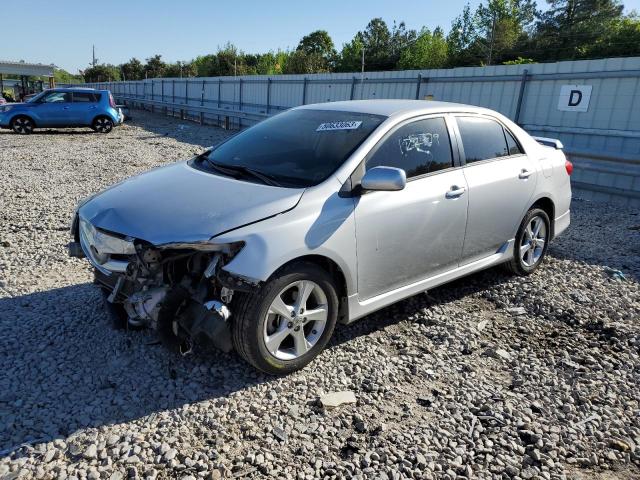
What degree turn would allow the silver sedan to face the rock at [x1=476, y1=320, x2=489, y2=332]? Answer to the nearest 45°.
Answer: approximately 135° to its left

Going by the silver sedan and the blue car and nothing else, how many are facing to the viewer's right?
0

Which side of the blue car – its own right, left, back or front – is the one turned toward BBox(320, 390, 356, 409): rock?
left

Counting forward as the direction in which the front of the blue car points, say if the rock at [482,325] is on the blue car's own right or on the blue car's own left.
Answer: on the blue car's own left

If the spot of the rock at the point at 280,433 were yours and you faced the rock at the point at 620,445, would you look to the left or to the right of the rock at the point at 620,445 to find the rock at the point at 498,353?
left

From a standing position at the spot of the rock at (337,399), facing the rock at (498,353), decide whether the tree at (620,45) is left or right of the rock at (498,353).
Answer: left

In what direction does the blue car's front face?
to the viewer's left

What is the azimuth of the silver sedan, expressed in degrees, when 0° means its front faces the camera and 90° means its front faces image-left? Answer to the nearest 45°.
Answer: approximately 45°

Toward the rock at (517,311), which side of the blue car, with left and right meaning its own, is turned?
left
